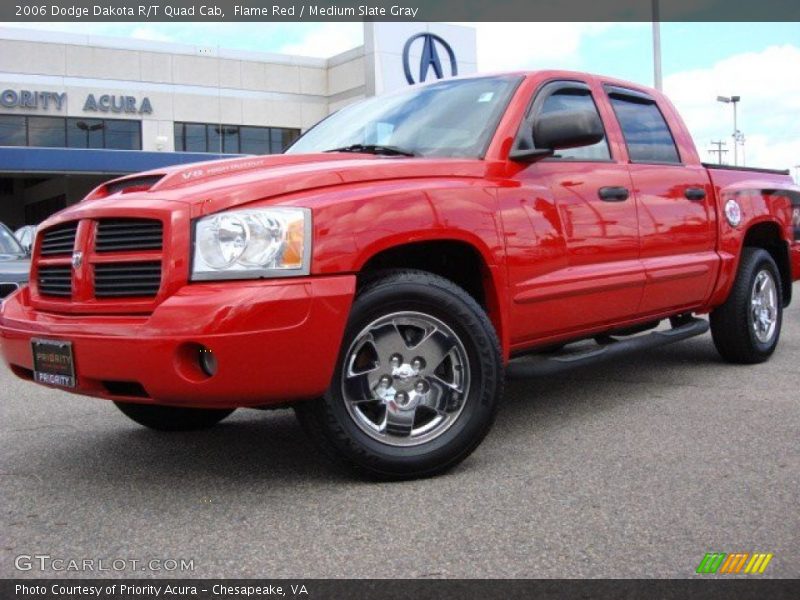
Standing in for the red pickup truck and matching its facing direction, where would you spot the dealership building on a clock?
The dealership building is roughly at 4 o'clock from the red pickup truck.

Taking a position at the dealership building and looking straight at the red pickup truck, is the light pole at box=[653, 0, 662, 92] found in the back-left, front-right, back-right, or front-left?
front-left

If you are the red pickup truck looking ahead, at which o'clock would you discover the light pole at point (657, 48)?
The light pole is roughly at 5 o'clock from the red pickup truck.

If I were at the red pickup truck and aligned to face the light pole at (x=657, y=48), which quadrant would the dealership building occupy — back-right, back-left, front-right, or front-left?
front-left

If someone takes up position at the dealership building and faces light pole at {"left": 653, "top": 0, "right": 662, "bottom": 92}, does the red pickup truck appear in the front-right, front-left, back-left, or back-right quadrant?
front-right

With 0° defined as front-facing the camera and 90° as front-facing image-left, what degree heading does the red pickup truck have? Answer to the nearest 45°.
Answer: approximately 45°
